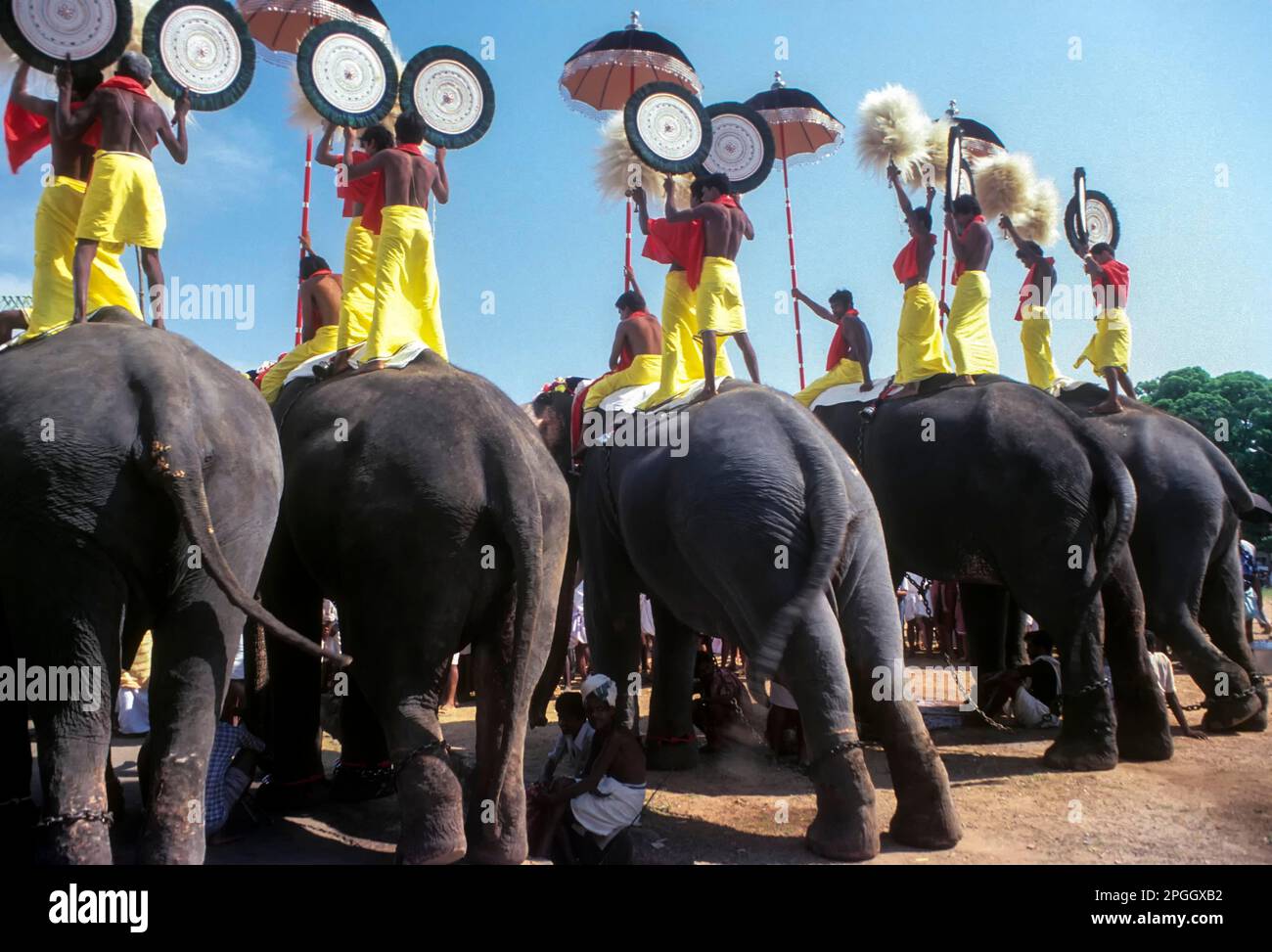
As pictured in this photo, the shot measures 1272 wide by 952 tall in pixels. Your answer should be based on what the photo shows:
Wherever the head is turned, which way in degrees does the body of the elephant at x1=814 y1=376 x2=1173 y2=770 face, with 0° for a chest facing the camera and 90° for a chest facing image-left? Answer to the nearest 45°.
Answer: approximately 135°

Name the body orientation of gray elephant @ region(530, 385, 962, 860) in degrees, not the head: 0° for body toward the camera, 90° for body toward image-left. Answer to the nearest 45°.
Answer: approximately 135°

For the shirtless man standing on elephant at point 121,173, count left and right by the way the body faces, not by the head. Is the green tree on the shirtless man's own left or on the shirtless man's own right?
on the shirtless man's own right

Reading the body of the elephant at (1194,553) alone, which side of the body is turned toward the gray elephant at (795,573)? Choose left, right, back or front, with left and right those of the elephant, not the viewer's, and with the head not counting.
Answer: left

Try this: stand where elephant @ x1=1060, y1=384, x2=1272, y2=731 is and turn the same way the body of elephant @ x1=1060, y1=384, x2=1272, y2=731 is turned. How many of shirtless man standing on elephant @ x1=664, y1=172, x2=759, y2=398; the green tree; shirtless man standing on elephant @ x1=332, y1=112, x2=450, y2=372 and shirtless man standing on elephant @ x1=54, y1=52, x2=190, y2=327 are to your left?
3

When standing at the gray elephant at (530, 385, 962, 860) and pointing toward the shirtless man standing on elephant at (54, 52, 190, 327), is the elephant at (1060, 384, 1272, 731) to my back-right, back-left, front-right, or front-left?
back-right

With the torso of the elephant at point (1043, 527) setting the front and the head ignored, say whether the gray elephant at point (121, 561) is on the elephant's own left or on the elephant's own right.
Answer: on the elephant's own left

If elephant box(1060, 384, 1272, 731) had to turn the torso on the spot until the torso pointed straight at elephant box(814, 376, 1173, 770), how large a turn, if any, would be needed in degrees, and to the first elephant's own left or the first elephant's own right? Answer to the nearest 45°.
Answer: approximately 90° to the first elephant's own left

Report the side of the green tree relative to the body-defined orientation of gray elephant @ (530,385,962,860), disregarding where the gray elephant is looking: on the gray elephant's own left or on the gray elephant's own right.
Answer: on the gray elephant's own right

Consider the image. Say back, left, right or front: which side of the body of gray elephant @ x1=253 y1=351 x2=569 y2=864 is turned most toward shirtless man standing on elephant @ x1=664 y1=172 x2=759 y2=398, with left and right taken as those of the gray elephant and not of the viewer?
right

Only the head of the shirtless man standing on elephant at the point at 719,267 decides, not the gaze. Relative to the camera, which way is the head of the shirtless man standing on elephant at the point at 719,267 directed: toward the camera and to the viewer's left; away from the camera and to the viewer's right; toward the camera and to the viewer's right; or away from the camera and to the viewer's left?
away from the camera and to the viewer's left
